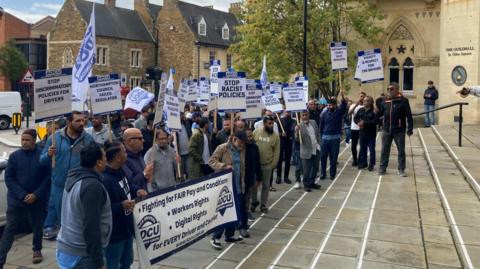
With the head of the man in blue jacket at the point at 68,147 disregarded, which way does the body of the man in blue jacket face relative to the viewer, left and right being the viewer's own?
facing the viewer and to the right of the viewer

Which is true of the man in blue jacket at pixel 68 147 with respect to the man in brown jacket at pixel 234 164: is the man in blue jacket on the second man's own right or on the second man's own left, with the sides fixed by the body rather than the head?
on the second man's own right

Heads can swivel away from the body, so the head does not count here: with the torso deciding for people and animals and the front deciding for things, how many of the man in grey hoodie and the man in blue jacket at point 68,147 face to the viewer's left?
0

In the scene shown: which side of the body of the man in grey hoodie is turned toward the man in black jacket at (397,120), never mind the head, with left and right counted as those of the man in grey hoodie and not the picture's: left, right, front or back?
front

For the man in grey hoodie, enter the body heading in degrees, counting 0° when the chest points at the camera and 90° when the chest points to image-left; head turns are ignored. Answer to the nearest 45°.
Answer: approximately 225°
